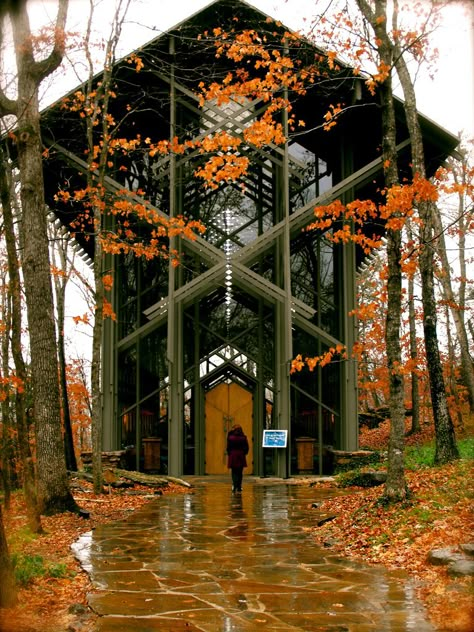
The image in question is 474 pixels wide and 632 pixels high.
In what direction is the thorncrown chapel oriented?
toward the camera

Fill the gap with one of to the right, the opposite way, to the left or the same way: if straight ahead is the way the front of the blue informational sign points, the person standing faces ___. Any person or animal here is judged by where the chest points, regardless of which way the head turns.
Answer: the opposite way

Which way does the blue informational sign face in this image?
toward the camera

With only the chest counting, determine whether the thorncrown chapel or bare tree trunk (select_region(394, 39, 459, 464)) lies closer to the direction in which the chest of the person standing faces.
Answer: the thorncrown chapel

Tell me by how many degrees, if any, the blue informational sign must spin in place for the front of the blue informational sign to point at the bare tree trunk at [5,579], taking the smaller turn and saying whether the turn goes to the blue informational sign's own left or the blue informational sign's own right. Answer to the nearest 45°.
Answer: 0° — it already faces it

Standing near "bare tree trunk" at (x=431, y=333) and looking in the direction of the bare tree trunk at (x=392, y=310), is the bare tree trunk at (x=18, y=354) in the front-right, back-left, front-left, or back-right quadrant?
front-right

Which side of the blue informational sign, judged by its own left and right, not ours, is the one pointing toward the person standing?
front

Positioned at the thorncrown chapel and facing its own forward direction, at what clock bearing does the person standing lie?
The person standing is roughly at 12 o'clock from the thorncrown chapel.

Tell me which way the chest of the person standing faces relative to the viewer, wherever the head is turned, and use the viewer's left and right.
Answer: facing away from the viewer
